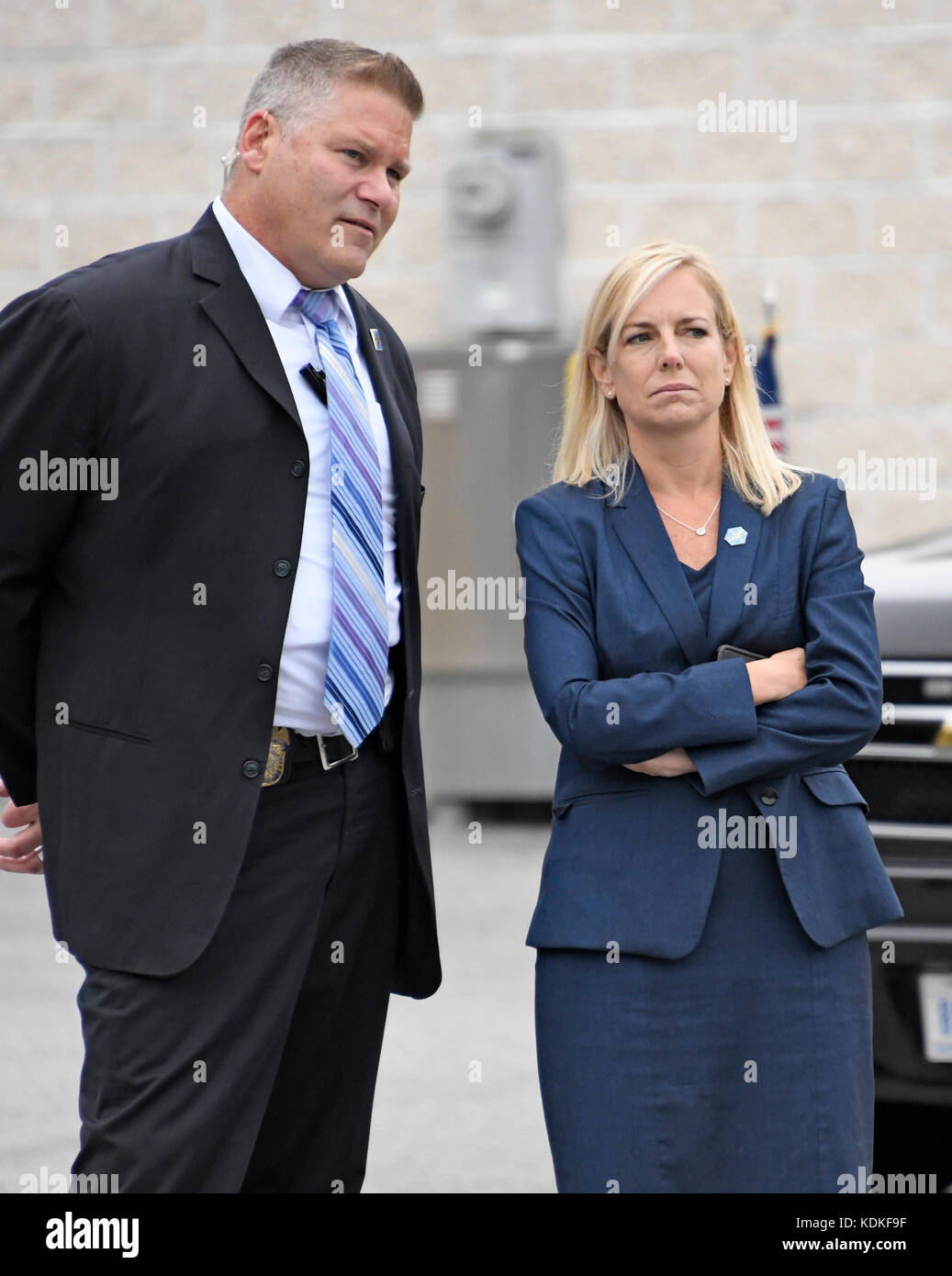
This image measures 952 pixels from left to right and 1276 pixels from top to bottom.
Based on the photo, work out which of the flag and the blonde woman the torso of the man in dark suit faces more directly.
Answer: the blonde woman

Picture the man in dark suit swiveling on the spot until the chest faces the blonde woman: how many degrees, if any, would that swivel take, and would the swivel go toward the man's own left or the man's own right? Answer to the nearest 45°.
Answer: approximately 45° to the man's own left

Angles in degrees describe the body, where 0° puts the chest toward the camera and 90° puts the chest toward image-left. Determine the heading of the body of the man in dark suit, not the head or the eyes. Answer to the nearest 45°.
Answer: approximately 315°

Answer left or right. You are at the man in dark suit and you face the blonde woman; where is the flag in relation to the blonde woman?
left

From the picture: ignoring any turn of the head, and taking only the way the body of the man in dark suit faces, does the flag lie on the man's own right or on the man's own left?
on the man's own left
